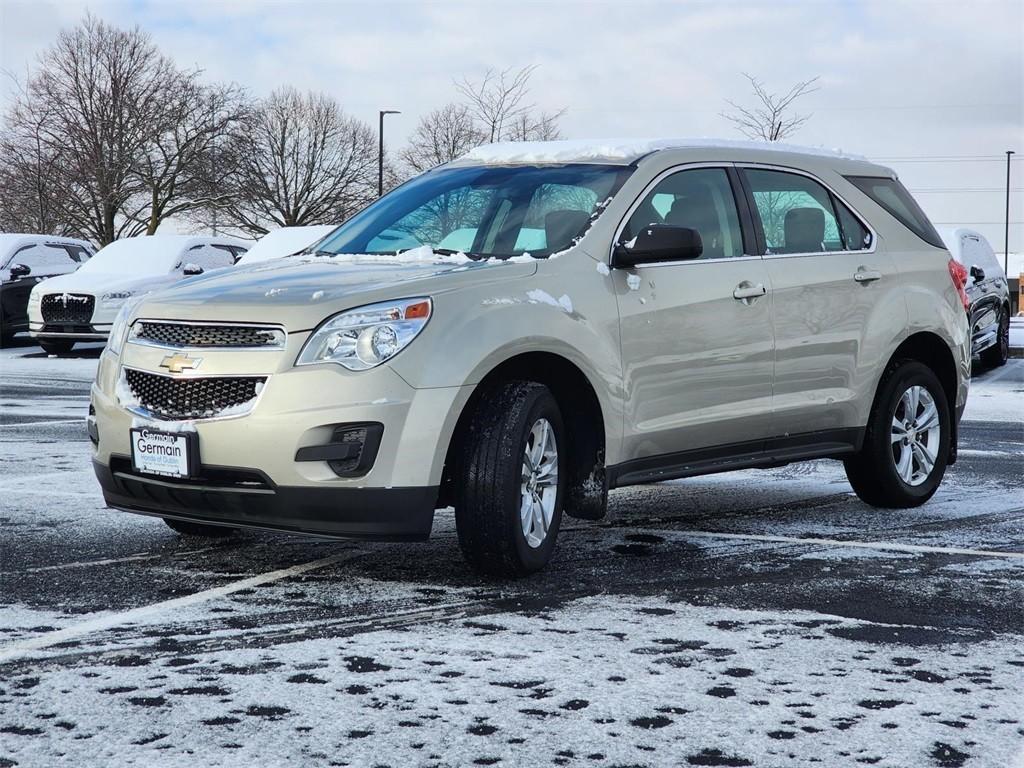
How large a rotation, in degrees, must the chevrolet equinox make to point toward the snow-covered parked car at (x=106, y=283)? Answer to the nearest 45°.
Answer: approximately 90° to its right

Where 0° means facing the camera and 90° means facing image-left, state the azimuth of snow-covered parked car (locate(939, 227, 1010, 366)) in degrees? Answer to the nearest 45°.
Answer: approximately 45°

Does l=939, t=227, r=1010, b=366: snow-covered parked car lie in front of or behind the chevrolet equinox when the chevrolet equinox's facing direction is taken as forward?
behind

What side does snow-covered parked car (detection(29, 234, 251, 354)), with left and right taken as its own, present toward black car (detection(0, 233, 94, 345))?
right

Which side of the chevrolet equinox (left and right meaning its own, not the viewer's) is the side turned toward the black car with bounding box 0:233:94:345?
right

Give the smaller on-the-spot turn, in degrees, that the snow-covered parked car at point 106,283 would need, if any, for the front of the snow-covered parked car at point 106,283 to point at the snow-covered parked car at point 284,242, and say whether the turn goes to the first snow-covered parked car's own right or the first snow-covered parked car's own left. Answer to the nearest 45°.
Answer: approximately 90° to the first snow-covered parked car's own left

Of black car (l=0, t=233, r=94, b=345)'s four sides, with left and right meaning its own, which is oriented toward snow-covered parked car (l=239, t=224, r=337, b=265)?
left

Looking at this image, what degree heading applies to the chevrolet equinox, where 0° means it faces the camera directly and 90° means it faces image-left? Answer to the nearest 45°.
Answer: approximately 45°

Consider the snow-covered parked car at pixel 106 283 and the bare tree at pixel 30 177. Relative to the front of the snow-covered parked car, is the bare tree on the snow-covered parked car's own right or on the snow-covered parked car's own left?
on the snow-covered parked car's own right

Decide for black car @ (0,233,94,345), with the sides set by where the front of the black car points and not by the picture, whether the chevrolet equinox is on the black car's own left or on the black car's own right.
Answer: on the black car's own left

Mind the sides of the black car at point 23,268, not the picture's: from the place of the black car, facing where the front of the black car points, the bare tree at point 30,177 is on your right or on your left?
on your right

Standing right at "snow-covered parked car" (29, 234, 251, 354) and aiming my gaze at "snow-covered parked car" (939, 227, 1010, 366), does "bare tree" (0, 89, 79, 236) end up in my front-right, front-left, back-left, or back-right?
back-left

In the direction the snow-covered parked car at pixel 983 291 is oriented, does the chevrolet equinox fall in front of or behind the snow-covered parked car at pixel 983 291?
in front
